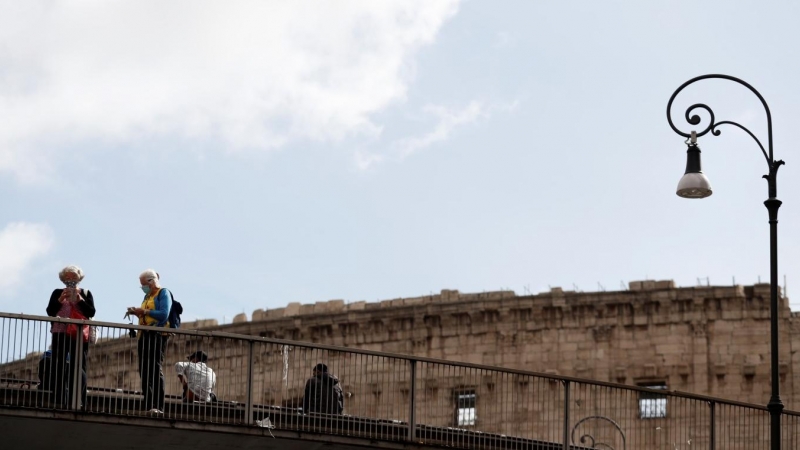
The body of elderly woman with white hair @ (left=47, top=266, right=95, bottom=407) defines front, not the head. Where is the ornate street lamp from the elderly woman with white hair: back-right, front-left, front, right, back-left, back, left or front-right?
left

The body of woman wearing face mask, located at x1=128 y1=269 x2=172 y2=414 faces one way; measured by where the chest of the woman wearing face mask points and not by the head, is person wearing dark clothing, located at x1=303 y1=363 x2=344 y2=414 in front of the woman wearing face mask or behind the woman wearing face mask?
behind

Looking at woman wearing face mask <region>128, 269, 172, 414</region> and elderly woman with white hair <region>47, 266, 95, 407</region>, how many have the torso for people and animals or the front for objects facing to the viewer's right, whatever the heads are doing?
0

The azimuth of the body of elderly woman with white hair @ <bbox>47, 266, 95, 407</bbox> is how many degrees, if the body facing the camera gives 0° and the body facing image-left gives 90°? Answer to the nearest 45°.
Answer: approximately 0°

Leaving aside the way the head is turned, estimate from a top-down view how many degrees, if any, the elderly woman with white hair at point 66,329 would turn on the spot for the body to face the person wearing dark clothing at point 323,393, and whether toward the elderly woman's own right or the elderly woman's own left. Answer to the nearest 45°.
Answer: approximately 90° to the elderly woman's own left

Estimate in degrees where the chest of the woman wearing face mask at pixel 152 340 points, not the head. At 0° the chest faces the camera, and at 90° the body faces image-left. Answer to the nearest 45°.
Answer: approximately 45°

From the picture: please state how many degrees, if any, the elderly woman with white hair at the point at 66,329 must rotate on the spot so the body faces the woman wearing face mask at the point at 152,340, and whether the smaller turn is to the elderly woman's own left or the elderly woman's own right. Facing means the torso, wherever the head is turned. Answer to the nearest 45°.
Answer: approximately 90° to the elderly woman's own left
